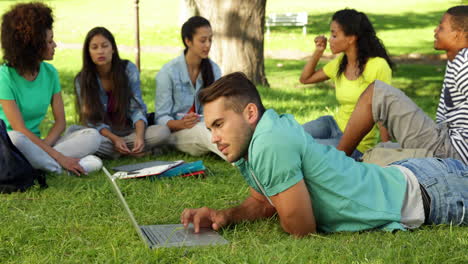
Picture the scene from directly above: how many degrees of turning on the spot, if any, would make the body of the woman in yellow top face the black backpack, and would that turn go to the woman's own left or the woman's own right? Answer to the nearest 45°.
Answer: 0° — they already face it

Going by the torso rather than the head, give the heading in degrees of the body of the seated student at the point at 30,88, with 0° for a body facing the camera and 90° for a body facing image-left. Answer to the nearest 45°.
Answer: approximately 315°

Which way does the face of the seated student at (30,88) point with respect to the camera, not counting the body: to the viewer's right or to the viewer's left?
to the viewer's right

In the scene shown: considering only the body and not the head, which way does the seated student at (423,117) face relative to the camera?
to the viewer's left

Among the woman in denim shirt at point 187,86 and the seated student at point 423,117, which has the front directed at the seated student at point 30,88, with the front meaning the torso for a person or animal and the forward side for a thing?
the seated student at point 423,117

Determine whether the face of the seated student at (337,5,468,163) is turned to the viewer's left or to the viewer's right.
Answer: to the viewer's left

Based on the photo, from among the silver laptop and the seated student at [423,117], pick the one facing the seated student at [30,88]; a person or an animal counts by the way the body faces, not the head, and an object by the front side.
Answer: the seated student at [423,117]

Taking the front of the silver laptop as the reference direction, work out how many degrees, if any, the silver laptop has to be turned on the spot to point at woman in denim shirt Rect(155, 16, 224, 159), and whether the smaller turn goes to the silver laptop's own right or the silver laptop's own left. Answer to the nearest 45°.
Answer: approximately 90° to the silver laptop's own left

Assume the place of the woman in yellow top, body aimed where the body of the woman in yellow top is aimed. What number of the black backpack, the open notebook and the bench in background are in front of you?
2

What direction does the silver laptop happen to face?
to the viewer's right

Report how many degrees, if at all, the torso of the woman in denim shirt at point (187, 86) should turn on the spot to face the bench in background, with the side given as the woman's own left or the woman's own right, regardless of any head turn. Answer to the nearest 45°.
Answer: approximately 135° to the woman's own left
